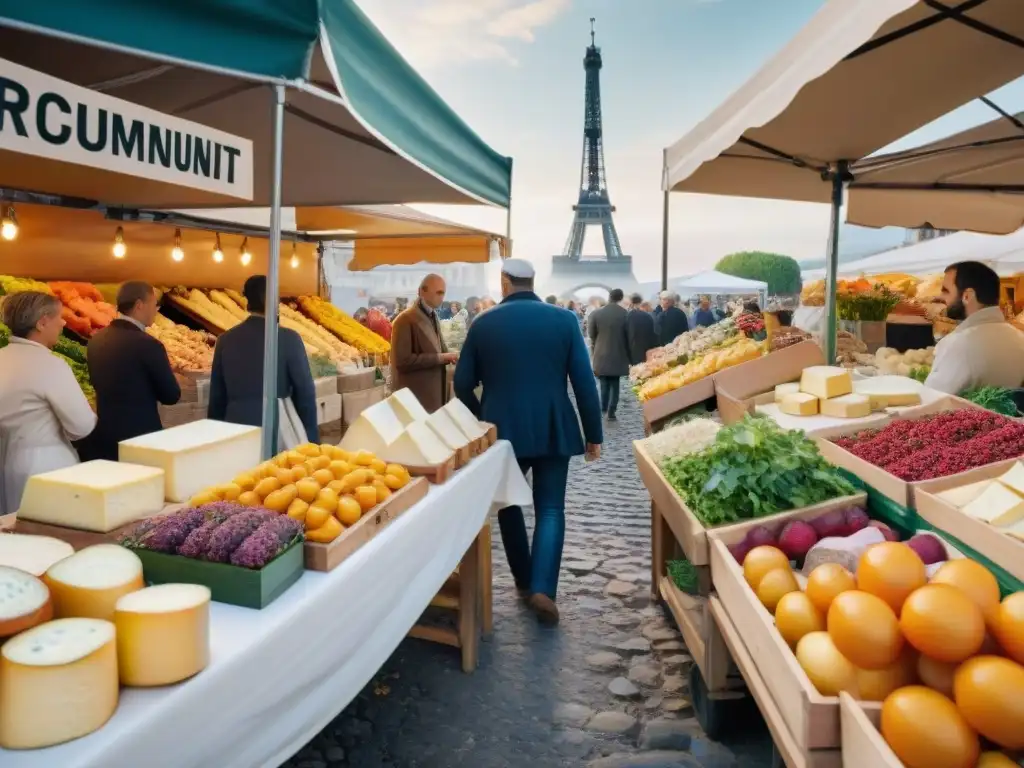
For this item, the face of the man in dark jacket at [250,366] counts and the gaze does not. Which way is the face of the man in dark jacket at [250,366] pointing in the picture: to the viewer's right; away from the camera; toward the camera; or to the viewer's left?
away from the camera

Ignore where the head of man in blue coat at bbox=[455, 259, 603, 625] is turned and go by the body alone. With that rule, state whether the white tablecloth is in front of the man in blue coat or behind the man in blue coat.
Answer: behind

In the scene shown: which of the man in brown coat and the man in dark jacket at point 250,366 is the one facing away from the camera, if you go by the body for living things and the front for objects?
the man in dark jacket

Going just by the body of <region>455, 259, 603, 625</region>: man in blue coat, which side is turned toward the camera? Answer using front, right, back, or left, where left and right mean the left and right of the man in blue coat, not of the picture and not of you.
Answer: back

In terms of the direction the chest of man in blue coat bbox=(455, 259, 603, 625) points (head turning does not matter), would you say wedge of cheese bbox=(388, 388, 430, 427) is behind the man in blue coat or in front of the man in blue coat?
behind

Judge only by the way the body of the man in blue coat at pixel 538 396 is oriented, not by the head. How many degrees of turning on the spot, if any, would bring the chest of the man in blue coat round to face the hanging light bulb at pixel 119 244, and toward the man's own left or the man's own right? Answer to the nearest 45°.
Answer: approximately 45° to the man's own left

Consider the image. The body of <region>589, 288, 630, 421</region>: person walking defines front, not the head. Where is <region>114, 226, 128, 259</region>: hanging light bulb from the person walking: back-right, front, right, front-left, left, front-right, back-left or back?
back-left

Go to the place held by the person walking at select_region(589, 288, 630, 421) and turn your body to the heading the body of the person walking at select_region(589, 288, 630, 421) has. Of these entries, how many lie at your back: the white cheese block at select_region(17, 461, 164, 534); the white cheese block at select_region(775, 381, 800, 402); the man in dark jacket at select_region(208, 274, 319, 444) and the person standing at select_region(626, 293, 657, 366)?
3

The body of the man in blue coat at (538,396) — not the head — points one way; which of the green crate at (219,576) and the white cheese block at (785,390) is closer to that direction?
the white cheese block

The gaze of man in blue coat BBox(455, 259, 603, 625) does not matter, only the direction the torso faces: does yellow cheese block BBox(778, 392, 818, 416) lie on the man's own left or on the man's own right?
on the man's own right

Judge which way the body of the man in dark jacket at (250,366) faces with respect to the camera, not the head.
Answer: away from the camera
